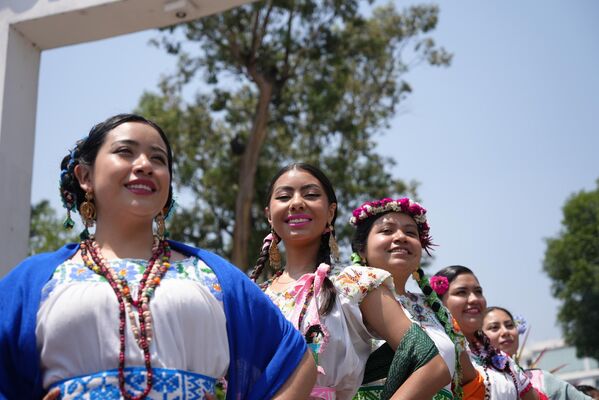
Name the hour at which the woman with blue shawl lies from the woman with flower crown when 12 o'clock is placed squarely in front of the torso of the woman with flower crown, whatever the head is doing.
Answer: The woman with blue shawl is roughly at 1 o'clock from the woman with flower crown.

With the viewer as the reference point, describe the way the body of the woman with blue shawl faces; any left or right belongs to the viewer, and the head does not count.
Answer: facing the viewer

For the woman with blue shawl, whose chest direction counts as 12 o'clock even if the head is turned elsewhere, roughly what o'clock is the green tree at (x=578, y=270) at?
The green tree is roughly at 7 o'clock from the woman with blue shawl.

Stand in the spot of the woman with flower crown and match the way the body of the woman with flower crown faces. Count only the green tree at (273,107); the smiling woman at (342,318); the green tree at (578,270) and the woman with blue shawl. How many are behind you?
2

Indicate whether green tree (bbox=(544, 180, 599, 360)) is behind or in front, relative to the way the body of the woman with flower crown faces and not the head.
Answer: behind

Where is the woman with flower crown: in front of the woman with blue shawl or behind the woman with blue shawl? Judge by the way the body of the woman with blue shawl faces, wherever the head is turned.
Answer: behind

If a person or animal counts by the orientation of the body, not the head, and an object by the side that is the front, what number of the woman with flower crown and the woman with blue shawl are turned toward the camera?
2

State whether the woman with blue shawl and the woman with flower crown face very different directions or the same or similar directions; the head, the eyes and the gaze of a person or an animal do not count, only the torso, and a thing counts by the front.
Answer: same or similar directions

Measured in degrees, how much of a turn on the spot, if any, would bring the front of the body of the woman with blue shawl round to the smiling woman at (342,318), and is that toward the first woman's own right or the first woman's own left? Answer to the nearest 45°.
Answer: approximately 135° to the first woman's own left
